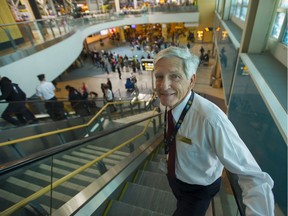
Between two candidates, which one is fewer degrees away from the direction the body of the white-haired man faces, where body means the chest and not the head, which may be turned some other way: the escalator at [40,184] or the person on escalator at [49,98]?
the escalator

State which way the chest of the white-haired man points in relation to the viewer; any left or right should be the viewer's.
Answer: facing the viewer and to the left of the viewer

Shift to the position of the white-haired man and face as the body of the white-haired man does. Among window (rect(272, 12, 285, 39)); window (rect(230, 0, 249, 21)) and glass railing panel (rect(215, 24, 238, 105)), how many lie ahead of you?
0

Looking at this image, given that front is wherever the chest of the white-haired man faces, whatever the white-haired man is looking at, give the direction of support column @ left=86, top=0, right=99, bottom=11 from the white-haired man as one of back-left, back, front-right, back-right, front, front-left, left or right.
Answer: right

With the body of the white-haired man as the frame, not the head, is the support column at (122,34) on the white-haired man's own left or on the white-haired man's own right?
on the white-haired man's own right

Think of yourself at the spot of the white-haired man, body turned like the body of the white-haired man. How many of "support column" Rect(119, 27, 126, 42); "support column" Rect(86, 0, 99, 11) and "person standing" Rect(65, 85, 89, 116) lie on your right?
3

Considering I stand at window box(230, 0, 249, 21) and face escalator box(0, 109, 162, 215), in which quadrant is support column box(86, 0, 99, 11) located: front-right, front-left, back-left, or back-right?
back-right
